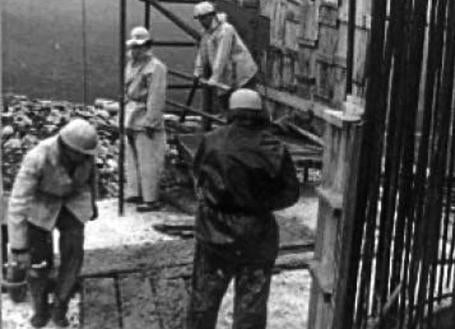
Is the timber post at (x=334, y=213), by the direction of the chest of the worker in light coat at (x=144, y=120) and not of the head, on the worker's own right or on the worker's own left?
on the worker's own left

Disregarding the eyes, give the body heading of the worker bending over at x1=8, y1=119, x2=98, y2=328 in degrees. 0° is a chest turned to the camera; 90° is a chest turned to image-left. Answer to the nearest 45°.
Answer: approximately 315°

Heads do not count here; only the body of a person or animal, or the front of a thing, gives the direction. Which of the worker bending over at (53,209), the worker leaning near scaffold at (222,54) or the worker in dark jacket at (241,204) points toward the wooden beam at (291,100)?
the worker in dark jacket

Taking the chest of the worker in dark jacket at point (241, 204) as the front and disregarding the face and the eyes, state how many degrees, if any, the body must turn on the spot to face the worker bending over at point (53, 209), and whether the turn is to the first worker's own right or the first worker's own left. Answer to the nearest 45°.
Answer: approximately 45° to the first worker's own left

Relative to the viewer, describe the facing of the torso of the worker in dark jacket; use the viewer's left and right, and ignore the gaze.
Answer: facing away from the viewer

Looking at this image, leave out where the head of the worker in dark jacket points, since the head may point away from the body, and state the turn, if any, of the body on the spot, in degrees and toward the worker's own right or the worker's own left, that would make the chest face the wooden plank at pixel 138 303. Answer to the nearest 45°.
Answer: approximately 45° to the worker's own left

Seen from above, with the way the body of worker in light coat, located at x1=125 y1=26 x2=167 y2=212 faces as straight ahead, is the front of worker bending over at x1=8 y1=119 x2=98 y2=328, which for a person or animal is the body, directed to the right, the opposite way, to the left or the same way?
to the left

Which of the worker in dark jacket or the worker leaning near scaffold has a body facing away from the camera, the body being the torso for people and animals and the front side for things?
the worker in dark jacket

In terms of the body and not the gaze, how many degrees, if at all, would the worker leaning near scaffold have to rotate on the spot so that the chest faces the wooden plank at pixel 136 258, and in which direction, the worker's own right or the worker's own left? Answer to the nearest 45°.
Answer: approximately 45° to the worker's own left

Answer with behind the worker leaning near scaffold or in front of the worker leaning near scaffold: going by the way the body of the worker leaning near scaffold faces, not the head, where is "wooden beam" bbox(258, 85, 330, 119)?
behind

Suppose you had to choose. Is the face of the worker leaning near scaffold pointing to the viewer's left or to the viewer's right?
to the viewer's left
